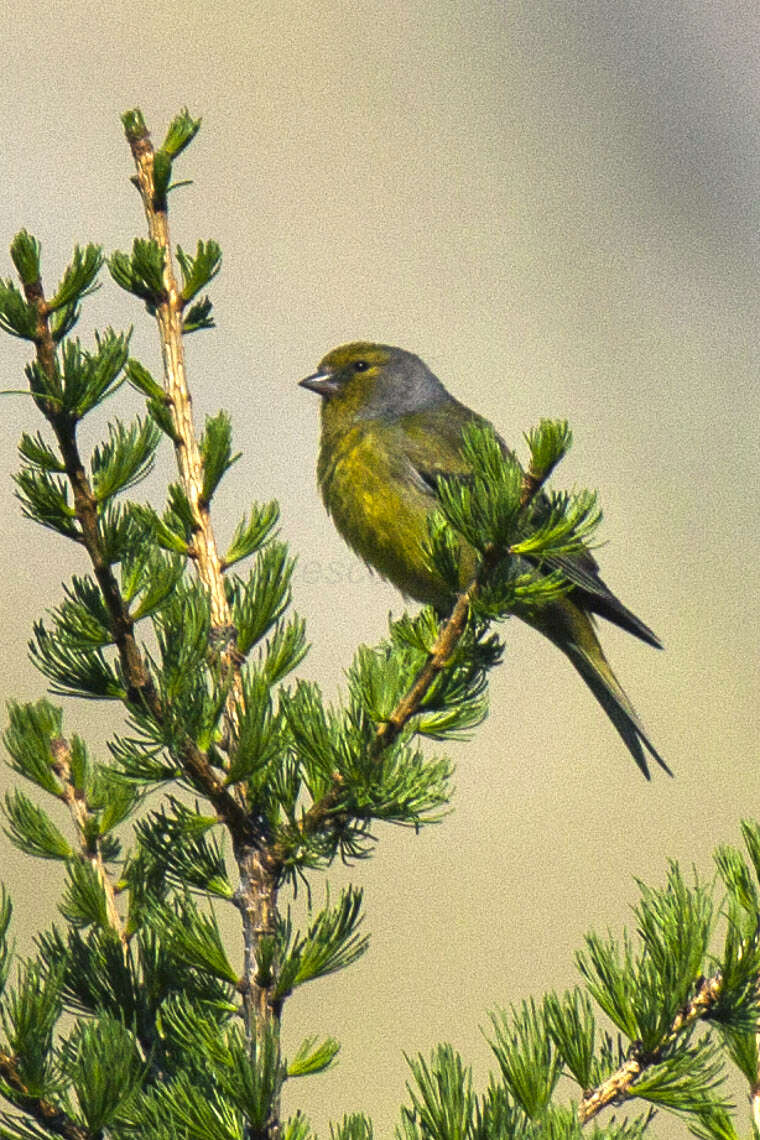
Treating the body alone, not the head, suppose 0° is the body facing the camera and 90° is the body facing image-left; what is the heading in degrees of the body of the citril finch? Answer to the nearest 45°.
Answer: approximately 90°
